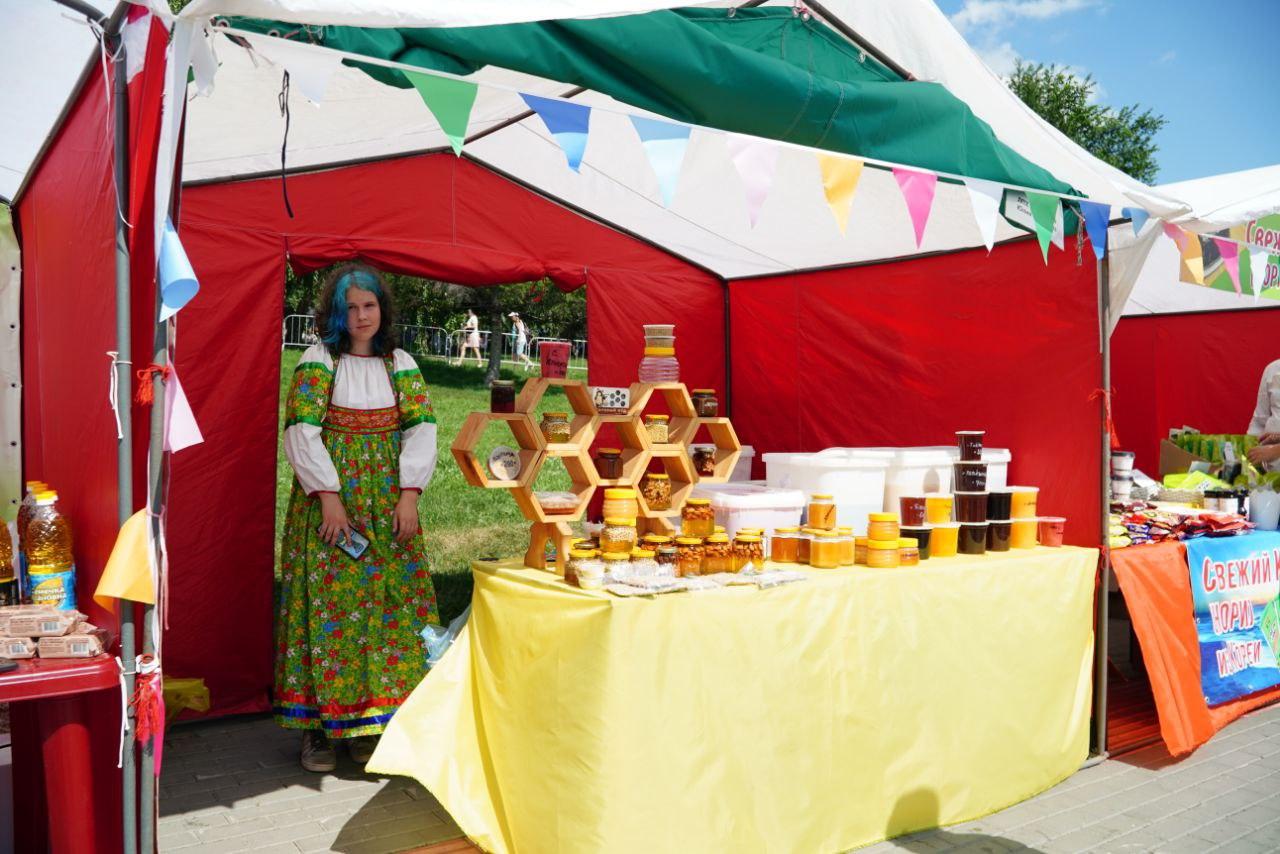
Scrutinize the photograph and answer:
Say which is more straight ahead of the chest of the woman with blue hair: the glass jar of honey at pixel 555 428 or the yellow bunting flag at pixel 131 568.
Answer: the yellow bunting flag

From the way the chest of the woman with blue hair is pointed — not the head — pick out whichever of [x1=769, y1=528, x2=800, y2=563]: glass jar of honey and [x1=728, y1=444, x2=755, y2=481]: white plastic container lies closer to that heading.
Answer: the glass jar of honey

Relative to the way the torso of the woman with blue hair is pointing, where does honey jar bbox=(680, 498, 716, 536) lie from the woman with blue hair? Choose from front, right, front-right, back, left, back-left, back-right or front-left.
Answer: front-left

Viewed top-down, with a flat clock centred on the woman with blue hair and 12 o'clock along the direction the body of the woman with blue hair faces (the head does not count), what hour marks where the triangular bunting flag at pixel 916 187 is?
The triangular bunting flag is roughly at 10 o'clock from the woman with blue hair.

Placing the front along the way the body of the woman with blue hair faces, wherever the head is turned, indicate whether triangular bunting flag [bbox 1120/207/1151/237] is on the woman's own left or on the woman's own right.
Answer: on the woman's own left

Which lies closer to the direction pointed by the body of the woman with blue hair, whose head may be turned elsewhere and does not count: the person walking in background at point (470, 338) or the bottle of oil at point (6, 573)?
the bottle of oil

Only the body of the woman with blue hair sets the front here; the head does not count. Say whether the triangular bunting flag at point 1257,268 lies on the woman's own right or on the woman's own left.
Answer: on the woman's own left

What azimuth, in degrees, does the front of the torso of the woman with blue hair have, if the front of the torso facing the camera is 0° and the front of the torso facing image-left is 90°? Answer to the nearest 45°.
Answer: approximately 0°

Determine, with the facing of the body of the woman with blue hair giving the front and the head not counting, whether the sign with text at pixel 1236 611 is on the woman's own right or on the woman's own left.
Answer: on the woman's own left

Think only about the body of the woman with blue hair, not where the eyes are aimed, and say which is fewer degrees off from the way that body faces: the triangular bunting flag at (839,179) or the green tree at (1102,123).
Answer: the triangular bunting flag

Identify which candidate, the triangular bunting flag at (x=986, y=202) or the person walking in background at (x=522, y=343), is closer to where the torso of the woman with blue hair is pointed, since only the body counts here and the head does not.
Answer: the triangular bunting flag

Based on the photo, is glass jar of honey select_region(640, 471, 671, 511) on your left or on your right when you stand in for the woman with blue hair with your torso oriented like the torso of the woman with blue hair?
on your left

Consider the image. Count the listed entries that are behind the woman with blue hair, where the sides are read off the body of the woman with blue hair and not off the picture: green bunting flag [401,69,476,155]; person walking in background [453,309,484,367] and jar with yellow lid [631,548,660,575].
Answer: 1

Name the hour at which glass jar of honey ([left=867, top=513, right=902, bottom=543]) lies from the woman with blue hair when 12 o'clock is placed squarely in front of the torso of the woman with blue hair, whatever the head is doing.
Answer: The glass jar of honey is roughly at 10 o'clock from the woman with blue hair.

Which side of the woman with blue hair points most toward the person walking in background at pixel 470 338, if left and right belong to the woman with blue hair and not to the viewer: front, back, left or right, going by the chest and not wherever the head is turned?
back
